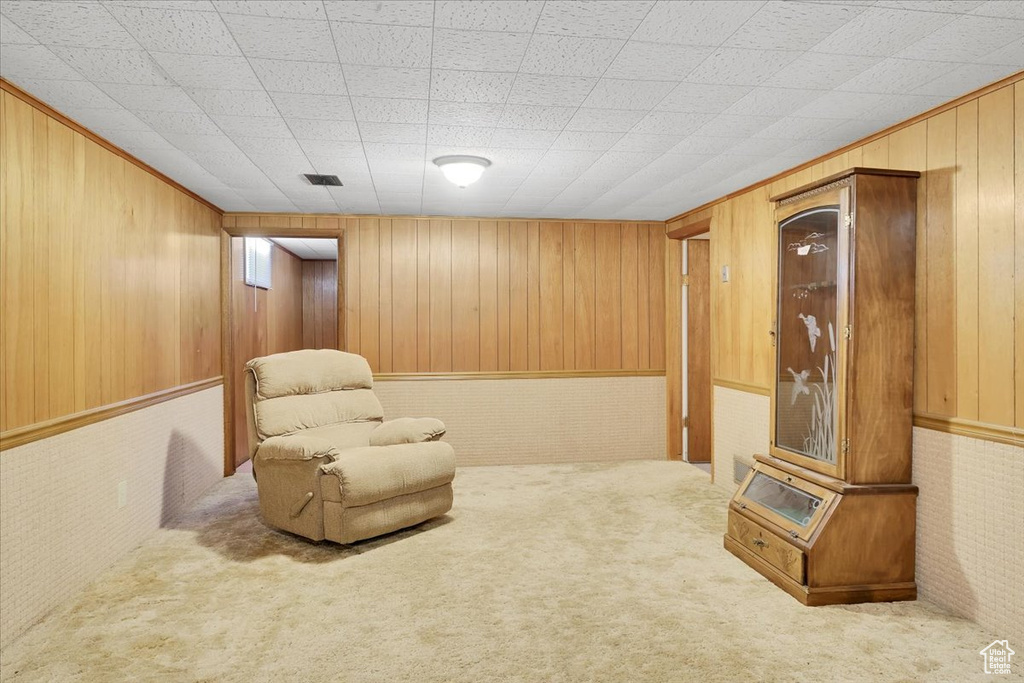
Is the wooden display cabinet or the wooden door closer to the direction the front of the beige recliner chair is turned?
the wooden display cabinet

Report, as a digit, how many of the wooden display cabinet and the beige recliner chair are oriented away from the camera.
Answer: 0

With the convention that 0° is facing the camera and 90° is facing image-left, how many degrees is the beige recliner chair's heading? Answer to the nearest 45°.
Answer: approximately 315°

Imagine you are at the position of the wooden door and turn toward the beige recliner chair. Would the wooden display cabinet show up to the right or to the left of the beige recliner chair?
left

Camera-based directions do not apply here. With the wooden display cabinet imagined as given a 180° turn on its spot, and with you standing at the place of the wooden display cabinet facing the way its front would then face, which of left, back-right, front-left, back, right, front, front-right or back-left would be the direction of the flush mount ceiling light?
back-left

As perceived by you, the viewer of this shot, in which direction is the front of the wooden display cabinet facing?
facing the viewer and to the left of the viewer

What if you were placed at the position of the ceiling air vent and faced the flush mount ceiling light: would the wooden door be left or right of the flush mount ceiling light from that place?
left

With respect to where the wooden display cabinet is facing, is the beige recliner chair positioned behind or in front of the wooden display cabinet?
in front

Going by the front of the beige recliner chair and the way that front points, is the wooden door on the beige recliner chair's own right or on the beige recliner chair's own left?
on the beige recliner chair's own left

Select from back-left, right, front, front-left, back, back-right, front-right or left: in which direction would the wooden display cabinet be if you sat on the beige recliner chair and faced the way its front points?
front

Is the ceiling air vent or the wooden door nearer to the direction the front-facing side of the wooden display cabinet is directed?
the ceiling air vent
